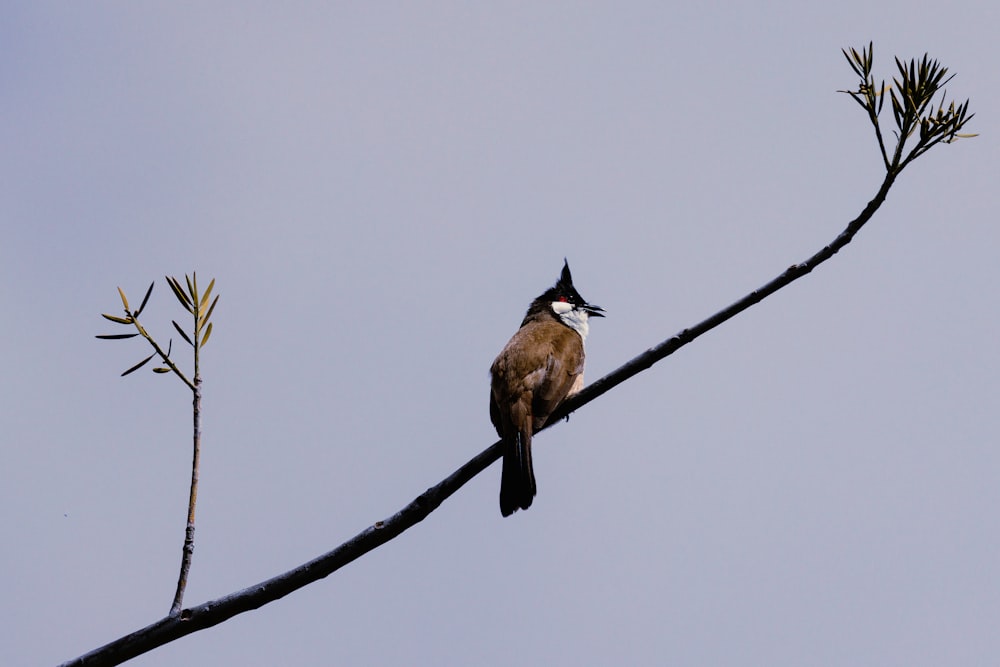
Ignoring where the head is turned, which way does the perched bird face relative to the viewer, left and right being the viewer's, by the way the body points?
facing away from the viewer and to the right of the viewer
